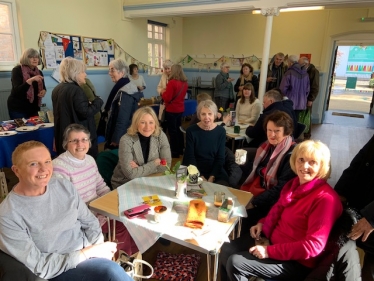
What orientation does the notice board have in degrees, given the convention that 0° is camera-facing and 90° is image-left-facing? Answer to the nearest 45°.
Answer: approximately 315°

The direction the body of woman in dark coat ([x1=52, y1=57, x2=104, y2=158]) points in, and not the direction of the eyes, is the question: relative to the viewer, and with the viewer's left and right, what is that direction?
facing away from the viewer and to the right of the viewer

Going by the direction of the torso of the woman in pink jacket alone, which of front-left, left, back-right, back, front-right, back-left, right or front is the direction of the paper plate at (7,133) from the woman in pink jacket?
front-right

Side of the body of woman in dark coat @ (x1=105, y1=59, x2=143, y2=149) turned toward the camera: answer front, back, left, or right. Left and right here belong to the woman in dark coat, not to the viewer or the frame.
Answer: left

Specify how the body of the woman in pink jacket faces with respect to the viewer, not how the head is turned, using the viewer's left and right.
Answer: facing the viewer and to the left of the viewer

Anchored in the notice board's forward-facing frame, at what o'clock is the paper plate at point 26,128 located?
The paper plate is roughly at 2 o'clock from the notice board.

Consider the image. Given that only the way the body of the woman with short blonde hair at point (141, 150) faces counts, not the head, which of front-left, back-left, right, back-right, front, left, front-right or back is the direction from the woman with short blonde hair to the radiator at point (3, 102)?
back-right

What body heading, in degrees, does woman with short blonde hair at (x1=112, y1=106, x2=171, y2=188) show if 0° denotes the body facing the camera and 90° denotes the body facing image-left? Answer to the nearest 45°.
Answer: approximately 0°

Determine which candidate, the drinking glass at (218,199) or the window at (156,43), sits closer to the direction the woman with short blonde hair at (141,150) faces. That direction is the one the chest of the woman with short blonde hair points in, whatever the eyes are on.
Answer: the drinking glass

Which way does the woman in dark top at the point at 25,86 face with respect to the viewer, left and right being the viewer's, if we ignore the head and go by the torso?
facing the viewer and to the right of the viewer

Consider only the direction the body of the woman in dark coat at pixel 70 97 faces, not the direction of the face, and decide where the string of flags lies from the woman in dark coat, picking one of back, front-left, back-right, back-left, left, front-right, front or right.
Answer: front
